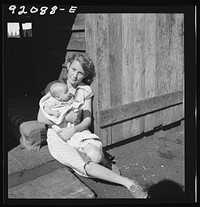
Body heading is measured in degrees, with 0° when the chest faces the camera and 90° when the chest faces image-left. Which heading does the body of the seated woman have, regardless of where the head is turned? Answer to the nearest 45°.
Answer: approximately 0°
